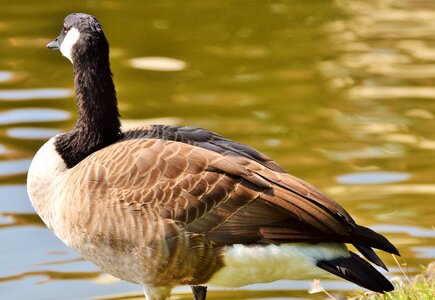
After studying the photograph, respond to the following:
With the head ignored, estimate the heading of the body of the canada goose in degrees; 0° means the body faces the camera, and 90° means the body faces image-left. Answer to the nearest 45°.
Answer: approximately 90°
